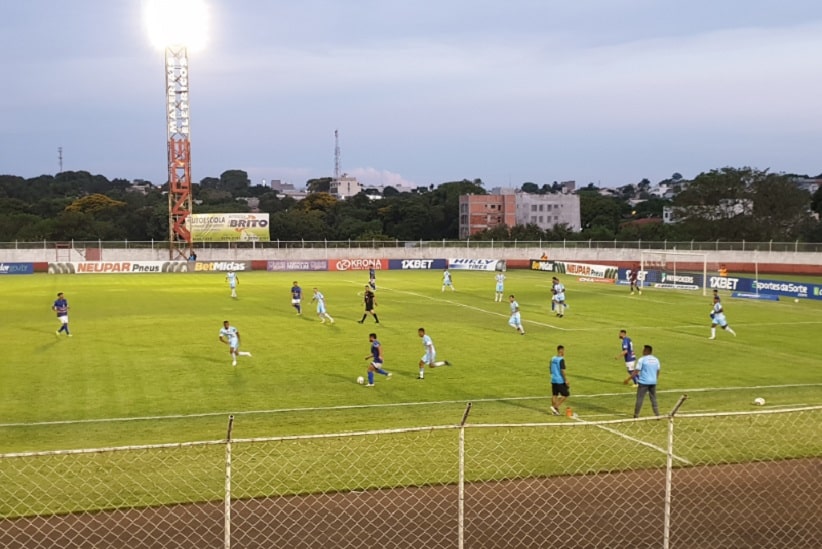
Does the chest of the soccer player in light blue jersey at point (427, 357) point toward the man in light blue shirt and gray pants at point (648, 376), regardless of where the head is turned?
no

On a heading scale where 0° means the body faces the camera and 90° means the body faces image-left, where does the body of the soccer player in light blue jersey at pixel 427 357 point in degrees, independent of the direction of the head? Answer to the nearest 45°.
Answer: approximately 90°

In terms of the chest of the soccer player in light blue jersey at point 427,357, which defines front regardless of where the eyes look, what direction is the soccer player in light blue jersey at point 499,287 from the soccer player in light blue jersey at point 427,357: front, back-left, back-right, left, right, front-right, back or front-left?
right

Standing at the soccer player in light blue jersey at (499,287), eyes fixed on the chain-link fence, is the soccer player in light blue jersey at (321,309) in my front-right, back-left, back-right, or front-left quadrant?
front-right

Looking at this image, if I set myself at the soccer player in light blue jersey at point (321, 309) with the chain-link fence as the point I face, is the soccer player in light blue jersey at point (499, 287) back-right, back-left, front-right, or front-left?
back-left

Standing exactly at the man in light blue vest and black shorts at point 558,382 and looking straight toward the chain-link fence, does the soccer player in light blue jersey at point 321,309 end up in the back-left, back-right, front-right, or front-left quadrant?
back-right

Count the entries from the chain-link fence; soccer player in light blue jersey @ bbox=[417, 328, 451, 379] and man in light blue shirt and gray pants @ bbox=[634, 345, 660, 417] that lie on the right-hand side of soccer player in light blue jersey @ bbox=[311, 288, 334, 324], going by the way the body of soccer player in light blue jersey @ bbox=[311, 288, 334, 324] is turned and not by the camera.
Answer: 0
